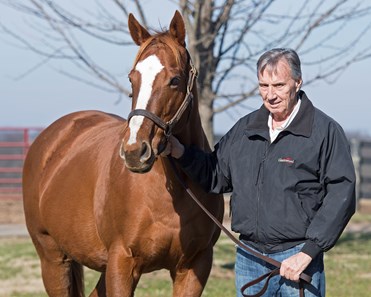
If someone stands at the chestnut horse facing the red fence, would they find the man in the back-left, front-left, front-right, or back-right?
back-right

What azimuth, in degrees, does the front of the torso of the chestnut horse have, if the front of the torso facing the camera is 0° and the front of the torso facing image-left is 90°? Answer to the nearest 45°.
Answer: approximately 315°

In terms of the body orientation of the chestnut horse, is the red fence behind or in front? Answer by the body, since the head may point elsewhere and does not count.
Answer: behind

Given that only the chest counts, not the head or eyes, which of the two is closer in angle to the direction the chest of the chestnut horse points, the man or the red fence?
the man
